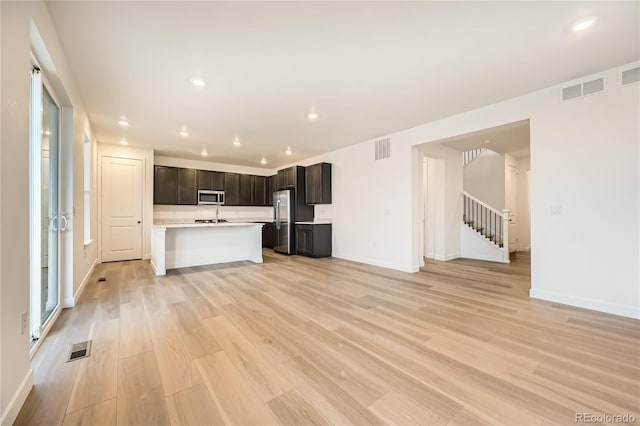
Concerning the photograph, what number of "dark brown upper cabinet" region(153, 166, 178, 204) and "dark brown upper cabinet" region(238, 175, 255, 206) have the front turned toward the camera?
2

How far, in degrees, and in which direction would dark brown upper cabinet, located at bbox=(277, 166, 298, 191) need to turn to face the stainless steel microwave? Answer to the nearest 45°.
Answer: approximately 45° to its right

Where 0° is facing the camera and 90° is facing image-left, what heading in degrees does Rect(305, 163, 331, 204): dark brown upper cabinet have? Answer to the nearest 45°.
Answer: approximately 45°

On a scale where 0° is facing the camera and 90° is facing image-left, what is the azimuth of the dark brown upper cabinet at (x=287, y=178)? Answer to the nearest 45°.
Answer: approximately 45°

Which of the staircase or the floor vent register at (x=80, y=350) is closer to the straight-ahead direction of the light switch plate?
the floor vent register

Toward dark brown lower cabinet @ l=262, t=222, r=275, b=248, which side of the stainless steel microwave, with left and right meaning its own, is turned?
left

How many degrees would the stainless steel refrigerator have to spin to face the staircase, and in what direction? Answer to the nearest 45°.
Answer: approximately 135° to its left

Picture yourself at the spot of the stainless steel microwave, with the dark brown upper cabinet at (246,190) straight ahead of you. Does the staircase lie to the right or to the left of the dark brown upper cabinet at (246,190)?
right

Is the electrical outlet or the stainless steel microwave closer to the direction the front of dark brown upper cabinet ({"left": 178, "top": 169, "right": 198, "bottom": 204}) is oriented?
the electrical outlet

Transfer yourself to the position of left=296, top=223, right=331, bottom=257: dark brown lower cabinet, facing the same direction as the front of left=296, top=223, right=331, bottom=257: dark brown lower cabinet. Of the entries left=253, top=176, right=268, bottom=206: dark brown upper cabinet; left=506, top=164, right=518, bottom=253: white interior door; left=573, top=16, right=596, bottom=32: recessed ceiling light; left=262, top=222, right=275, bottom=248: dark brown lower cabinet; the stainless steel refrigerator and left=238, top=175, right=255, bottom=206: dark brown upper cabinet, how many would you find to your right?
4
